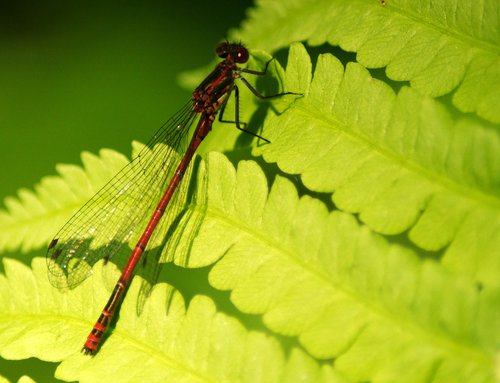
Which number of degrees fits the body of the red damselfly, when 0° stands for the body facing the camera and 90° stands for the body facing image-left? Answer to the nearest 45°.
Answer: approximately 225°
